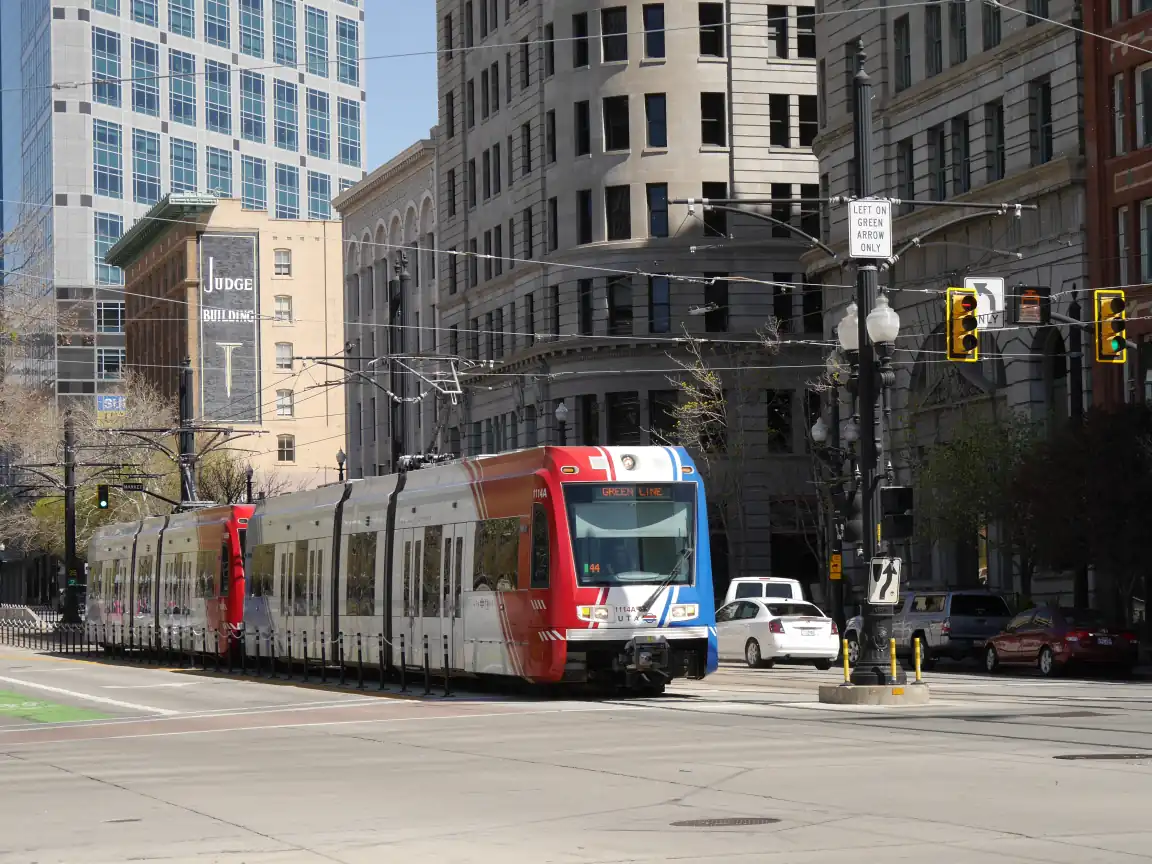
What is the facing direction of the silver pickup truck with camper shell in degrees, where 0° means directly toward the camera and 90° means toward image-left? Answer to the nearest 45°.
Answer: approximately 135°

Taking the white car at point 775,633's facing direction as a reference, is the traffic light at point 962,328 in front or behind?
behind

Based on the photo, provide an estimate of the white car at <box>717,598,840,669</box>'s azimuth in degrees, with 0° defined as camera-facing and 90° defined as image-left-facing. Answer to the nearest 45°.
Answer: approximately 135°

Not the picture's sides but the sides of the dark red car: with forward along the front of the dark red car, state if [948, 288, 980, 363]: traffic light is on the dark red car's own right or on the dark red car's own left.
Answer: on the dark red car's own left

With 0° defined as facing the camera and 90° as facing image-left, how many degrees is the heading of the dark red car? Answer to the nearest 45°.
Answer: approximately 135°

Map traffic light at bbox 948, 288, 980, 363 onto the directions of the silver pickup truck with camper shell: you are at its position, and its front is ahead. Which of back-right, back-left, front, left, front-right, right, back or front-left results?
back-left

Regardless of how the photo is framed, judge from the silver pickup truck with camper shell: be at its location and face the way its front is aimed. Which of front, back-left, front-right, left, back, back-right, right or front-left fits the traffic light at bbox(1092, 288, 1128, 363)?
back-left
